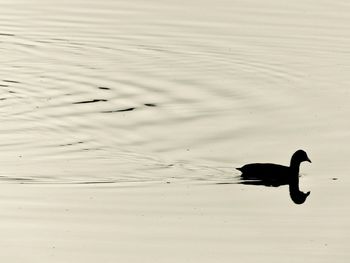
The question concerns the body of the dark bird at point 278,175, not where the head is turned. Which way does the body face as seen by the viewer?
to the viewer's right
